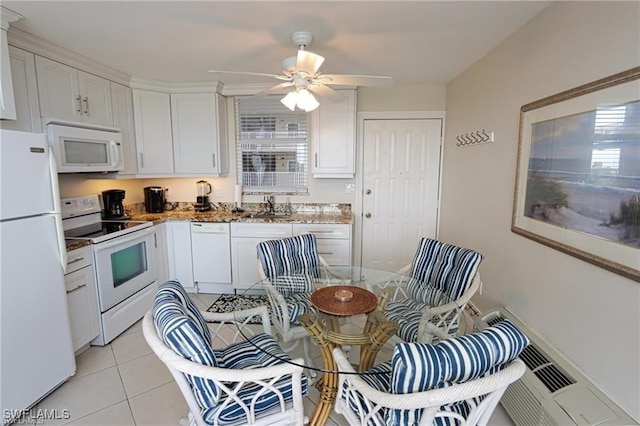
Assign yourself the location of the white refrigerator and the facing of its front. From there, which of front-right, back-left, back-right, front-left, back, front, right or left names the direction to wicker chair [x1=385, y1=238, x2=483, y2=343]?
front

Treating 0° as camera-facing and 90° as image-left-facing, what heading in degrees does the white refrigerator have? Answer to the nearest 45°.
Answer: approximately 315°

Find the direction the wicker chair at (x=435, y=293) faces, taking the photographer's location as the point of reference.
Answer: facing the viewer and to the left of the viewer

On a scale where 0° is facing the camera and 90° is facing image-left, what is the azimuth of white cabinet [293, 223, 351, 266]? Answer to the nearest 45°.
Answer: approximately 0°

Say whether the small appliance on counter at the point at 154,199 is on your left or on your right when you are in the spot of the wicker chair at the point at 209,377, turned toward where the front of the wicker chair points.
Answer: on your left

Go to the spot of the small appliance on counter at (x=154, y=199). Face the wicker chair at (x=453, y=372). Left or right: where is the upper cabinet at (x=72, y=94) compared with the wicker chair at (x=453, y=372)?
right

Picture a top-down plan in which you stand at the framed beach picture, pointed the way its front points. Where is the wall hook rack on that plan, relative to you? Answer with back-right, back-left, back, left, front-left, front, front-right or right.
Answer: right

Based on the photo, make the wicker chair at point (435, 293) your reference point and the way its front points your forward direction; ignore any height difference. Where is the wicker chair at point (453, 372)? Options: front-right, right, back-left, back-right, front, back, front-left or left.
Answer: front-left

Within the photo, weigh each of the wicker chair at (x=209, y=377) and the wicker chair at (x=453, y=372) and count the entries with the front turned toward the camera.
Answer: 0

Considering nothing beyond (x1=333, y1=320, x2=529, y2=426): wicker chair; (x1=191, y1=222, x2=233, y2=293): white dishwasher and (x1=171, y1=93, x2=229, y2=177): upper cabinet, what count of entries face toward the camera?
2

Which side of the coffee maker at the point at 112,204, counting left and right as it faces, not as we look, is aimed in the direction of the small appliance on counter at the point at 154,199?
left

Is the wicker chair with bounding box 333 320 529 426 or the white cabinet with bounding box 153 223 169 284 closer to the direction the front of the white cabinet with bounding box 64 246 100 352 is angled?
the wicker chair

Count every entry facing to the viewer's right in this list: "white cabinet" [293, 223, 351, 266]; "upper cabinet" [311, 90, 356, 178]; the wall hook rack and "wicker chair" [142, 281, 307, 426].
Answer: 1

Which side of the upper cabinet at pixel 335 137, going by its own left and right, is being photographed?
front

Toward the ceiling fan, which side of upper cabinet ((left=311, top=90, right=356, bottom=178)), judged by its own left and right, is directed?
front

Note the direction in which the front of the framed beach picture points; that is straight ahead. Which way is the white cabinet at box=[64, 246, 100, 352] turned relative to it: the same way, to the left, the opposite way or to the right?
the opposite way

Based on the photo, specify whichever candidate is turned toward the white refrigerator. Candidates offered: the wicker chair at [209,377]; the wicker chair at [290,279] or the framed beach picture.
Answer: the framed beach picture

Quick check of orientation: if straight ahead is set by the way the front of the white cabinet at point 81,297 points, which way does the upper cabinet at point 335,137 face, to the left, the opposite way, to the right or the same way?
to the right

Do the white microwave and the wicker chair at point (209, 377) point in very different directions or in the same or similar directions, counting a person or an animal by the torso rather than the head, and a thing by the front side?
same or similar directions

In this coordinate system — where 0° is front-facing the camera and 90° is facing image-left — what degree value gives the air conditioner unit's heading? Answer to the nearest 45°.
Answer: approximately 45°

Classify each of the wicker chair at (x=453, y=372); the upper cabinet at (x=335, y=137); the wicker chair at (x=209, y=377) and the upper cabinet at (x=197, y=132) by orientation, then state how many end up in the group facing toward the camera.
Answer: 2
